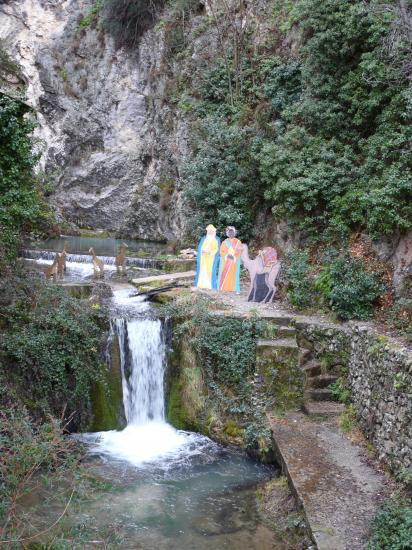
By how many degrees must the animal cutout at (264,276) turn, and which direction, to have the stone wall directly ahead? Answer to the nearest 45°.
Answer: approximately 135° to its left

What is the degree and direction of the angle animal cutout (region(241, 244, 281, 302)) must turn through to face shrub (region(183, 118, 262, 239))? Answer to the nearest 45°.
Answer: approximately 90° to its right

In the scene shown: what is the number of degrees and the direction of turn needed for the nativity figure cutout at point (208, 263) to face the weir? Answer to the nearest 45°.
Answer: approximately 135° to its right

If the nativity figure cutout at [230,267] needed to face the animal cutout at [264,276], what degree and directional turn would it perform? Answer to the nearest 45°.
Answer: approximately 45° to its left

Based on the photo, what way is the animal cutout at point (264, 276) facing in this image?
to the viewer's left

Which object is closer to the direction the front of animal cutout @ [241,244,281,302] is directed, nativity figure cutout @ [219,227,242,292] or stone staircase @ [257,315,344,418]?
the nativity figure cutout

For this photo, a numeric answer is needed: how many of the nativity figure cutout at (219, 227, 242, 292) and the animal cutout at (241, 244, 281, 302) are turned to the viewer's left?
1

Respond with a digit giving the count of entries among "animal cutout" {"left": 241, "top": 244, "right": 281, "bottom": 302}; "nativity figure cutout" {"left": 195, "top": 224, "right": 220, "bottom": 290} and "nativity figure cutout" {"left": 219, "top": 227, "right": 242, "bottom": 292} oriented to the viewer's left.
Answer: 1

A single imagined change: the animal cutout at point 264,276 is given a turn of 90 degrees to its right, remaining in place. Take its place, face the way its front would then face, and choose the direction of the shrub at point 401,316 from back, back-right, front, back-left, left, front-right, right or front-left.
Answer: back-right

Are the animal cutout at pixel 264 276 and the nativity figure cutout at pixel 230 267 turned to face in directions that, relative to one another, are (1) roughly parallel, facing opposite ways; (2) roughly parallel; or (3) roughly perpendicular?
roughly perpendicular

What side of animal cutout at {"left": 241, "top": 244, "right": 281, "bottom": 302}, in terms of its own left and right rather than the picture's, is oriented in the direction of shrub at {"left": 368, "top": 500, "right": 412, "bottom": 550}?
left

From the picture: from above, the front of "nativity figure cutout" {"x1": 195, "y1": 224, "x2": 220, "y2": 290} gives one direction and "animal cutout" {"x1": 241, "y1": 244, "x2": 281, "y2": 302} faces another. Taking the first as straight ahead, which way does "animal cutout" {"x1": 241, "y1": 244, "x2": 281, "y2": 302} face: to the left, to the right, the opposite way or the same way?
to the right

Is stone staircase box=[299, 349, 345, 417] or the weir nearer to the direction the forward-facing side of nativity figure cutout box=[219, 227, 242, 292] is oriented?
the stone staircase

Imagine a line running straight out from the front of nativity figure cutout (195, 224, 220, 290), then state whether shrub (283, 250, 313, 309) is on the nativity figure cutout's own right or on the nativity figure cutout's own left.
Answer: on the nativity figure cutout's own left

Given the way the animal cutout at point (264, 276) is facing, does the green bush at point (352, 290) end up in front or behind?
behind

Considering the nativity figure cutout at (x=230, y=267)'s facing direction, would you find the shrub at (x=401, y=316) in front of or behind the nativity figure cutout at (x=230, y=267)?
in front
